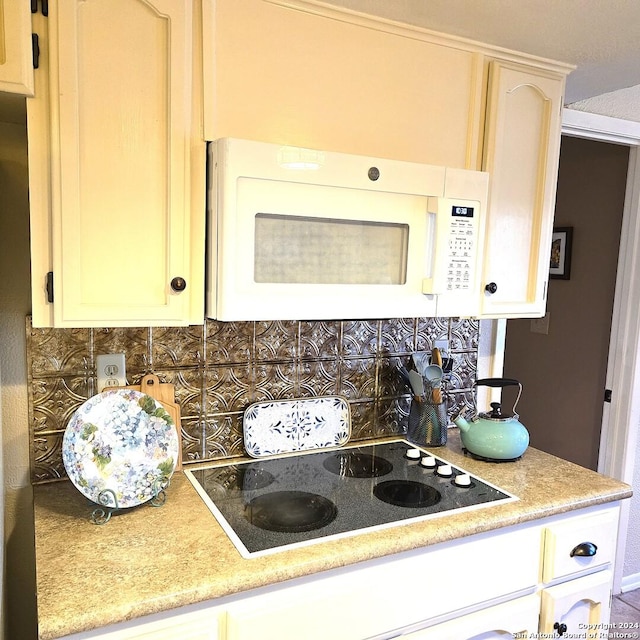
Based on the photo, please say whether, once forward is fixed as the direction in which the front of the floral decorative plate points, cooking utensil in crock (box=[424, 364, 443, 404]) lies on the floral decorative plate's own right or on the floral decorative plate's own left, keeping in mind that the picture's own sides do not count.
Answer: on the floral decorative plate's own left

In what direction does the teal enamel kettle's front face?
to the viewer's left

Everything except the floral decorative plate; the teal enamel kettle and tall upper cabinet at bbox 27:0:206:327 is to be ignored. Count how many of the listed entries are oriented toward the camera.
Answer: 2

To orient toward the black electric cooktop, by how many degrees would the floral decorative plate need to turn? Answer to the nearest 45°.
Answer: approximately 90° to its left

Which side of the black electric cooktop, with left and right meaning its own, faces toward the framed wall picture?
left
